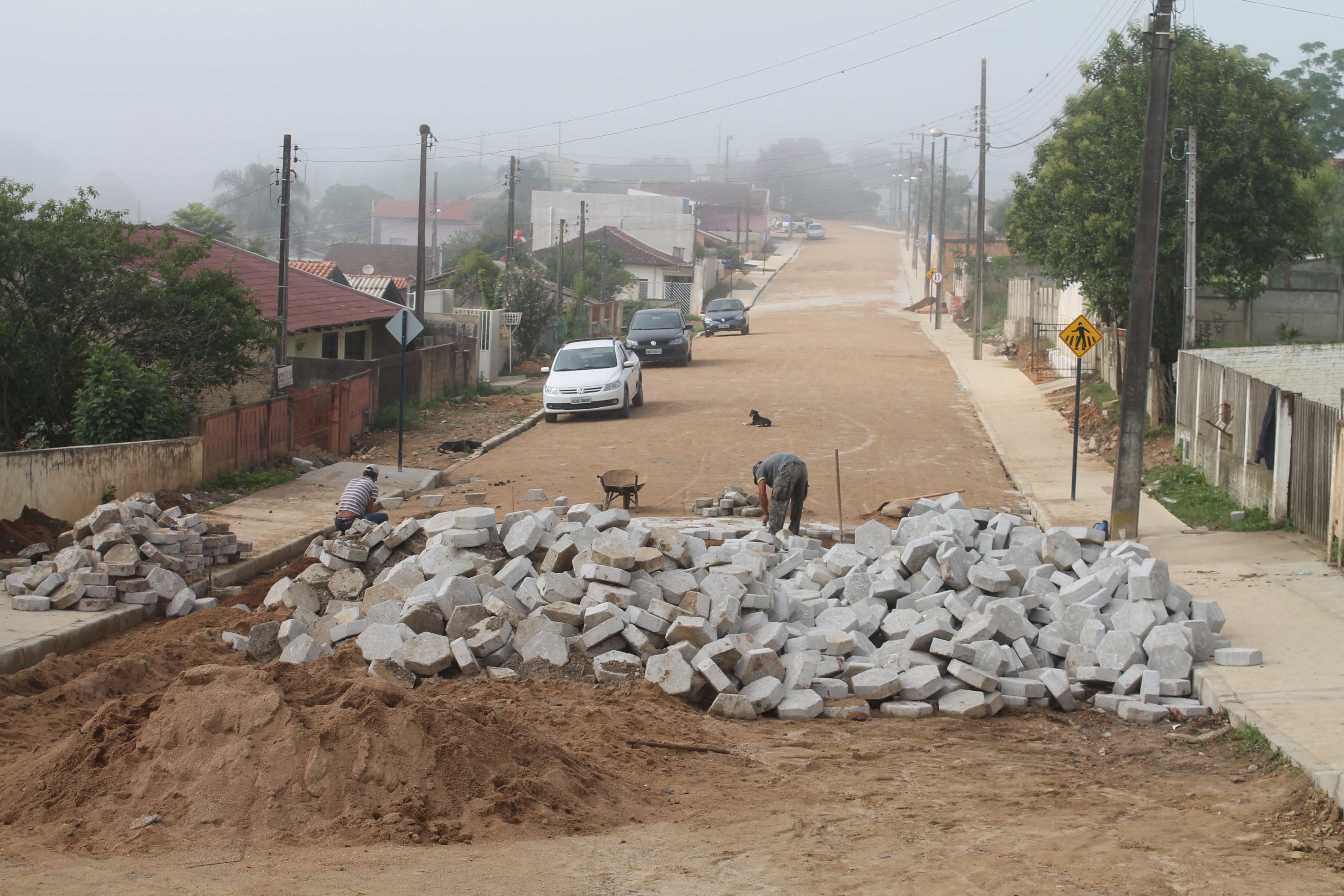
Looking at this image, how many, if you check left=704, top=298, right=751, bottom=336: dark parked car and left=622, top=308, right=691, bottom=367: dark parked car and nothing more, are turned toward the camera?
2

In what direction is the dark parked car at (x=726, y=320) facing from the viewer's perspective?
toward the camera

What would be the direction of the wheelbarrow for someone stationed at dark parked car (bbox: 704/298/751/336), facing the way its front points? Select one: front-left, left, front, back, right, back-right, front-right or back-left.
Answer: front

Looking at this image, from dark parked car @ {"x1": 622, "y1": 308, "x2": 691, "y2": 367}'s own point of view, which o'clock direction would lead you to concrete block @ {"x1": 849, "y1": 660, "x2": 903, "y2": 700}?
The concrete block is roughly at 12 o'clock from the dark parked car.

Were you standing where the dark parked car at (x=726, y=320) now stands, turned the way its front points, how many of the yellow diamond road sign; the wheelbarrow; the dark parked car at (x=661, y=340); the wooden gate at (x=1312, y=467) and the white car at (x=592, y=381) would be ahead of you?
5

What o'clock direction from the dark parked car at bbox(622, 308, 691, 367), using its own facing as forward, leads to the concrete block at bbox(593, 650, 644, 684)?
The concrete block is roughly at 12 o'clock from the dark parked car.

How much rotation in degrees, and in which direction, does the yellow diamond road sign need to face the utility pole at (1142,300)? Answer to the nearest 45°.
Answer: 0° — it already faces it

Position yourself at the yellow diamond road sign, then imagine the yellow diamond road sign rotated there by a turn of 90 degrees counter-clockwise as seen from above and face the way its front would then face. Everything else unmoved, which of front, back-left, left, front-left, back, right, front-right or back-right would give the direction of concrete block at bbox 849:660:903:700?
right

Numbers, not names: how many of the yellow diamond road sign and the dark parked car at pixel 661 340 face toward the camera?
2

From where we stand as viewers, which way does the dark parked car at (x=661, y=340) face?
facing the viewer

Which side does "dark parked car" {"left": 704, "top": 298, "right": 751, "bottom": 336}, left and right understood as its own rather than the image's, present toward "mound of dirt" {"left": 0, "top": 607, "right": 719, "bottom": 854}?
front

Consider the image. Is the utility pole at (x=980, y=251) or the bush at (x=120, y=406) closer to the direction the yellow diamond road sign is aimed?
the bush
